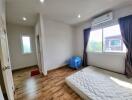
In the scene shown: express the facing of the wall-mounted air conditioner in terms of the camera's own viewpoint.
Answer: facing the viewer and to the left of the viewer

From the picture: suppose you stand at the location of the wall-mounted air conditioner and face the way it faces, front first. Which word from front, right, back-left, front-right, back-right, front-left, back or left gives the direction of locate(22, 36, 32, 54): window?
front-right
